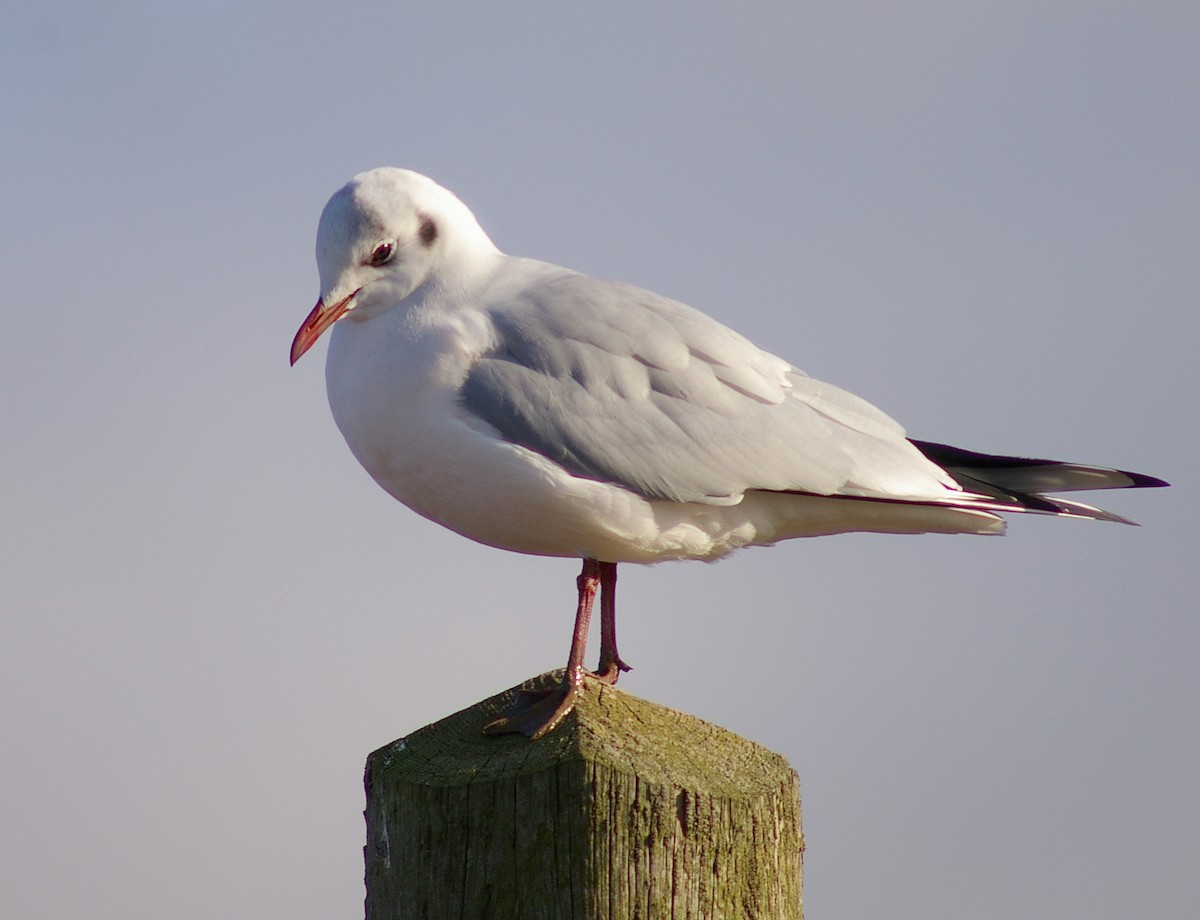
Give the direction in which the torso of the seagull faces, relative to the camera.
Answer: to the viewer's left
